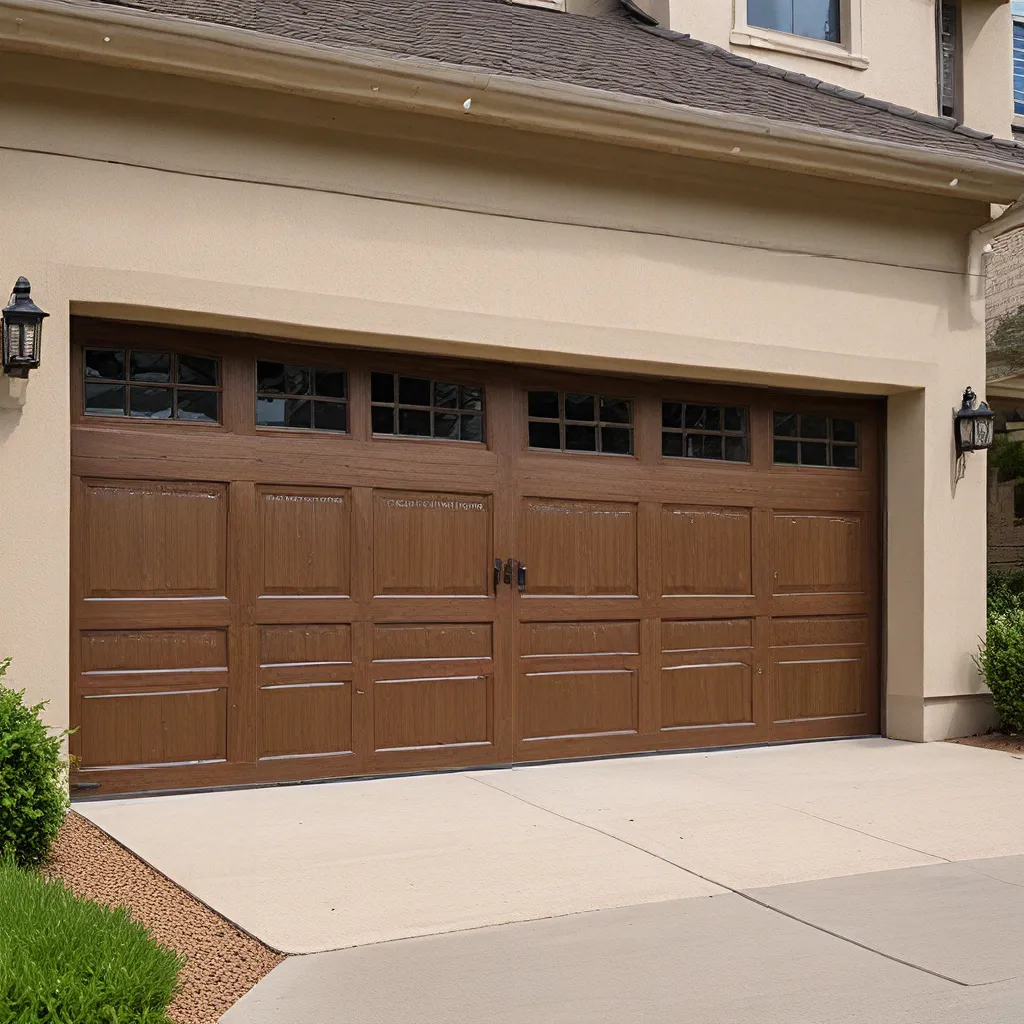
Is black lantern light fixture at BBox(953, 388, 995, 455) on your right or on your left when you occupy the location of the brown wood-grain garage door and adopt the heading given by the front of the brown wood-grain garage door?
on your left

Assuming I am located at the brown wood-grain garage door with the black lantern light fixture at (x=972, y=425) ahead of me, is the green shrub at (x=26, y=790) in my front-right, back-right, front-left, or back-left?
back-right

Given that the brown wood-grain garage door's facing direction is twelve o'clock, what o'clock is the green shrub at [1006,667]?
The green shrub is roughly at 10 o'clock from the brown wood-grain garage door.

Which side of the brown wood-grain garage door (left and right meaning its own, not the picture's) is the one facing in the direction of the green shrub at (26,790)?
right

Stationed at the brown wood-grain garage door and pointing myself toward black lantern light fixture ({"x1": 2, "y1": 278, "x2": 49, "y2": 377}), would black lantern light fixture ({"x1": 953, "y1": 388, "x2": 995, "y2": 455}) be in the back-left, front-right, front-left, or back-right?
back-left

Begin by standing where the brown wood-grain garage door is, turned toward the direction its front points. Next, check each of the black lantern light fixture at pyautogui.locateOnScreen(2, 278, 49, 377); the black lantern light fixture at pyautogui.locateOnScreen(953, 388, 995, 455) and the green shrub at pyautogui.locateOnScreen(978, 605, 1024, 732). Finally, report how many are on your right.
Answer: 1

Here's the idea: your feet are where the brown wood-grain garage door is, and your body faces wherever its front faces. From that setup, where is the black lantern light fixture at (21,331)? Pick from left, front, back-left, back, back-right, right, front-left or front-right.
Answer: right

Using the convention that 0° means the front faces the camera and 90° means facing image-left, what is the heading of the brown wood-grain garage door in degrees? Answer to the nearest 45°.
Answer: approximately 315°
